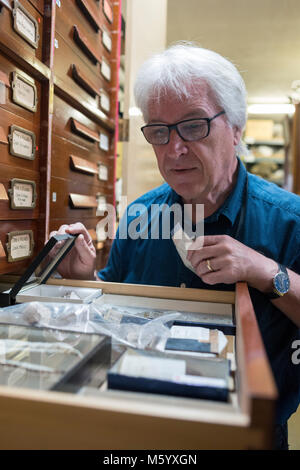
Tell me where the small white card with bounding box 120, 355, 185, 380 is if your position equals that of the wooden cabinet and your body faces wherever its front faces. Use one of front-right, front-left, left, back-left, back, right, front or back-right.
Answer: front-right

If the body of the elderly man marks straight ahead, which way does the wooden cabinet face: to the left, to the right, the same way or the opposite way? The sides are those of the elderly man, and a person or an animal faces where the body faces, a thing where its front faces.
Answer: to the left

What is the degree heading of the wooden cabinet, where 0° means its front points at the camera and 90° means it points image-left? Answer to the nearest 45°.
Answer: approximately 315°

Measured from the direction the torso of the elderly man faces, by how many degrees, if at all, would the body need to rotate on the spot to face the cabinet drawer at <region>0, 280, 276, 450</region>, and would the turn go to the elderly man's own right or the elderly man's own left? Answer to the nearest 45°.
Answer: approximately 45° to the elderly man's own left

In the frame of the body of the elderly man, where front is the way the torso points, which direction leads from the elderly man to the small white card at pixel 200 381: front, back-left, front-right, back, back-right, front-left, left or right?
front-left

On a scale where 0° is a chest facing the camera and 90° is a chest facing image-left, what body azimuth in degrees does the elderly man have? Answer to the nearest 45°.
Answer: approximately 45°
